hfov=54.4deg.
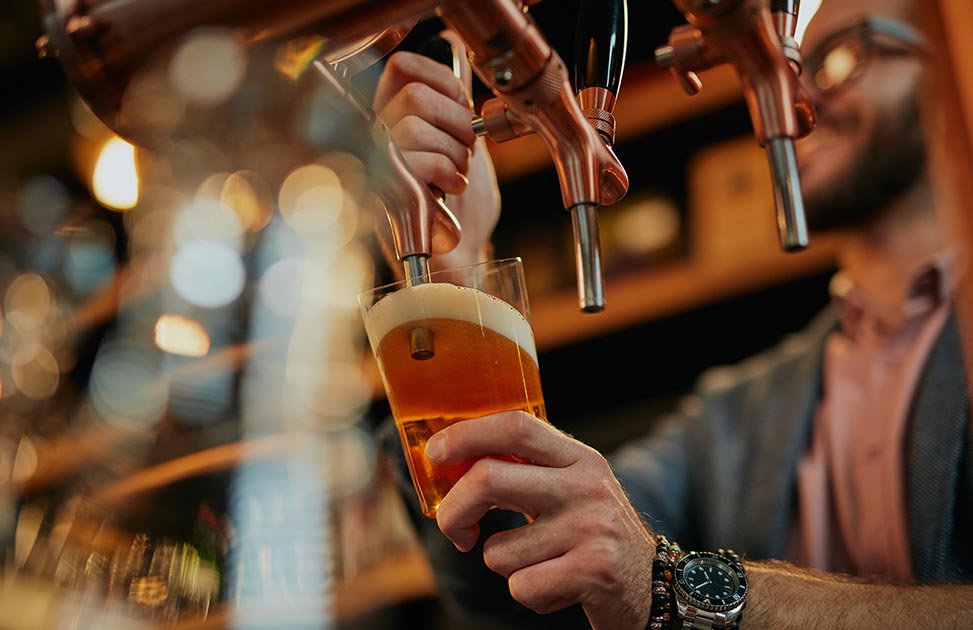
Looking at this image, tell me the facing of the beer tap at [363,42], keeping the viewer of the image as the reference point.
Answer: facing to the right of the viewer
